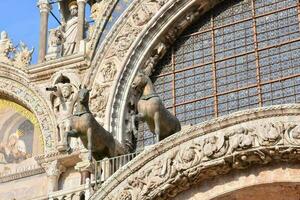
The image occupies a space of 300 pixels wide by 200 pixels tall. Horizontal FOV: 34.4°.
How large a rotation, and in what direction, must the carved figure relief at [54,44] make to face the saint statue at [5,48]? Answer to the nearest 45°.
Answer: approximately 90° to its right

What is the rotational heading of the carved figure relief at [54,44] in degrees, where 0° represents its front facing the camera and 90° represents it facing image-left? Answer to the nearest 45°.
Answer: approximately 45°
